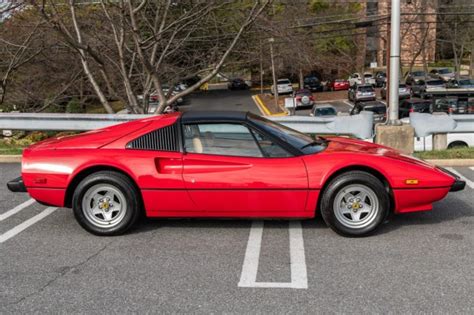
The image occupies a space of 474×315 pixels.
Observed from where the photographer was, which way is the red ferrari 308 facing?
facing to the right of the viewer

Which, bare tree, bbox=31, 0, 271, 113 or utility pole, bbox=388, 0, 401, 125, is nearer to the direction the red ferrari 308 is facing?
the utility pole
